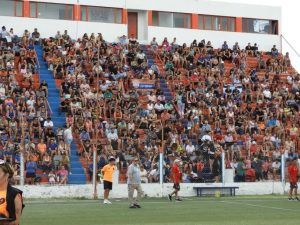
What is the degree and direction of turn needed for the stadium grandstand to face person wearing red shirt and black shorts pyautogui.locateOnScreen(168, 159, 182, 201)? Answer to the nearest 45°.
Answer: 0° — it already faces them

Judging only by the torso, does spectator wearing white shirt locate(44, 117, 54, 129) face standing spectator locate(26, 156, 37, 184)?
yes

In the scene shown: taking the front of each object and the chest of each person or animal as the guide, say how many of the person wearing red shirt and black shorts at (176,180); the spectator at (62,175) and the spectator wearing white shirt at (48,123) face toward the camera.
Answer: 2
